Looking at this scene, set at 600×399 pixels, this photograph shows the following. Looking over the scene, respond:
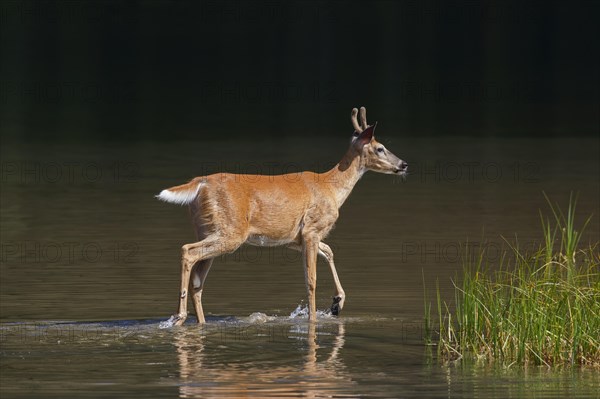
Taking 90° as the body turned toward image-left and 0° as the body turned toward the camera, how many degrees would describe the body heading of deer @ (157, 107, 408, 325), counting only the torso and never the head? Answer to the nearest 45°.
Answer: approximately 270°

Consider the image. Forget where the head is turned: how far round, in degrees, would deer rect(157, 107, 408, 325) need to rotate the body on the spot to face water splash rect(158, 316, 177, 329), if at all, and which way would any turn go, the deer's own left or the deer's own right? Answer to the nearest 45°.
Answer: approximately 135° to the deer's own right

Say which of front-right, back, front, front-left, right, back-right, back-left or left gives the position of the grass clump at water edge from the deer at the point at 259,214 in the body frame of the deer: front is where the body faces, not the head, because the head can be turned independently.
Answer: front-right

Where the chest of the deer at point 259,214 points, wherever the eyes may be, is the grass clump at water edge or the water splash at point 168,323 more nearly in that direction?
the grass clump at water edge

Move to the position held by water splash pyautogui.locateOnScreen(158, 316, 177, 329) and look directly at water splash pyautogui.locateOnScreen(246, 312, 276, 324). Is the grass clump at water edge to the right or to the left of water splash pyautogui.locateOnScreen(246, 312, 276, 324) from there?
right
